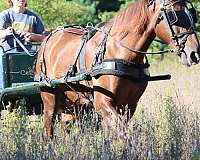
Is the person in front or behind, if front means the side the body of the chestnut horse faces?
behind

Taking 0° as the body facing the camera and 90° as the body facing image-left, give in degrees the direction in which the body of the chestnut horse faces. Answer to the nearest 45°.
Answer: approximately 315°
